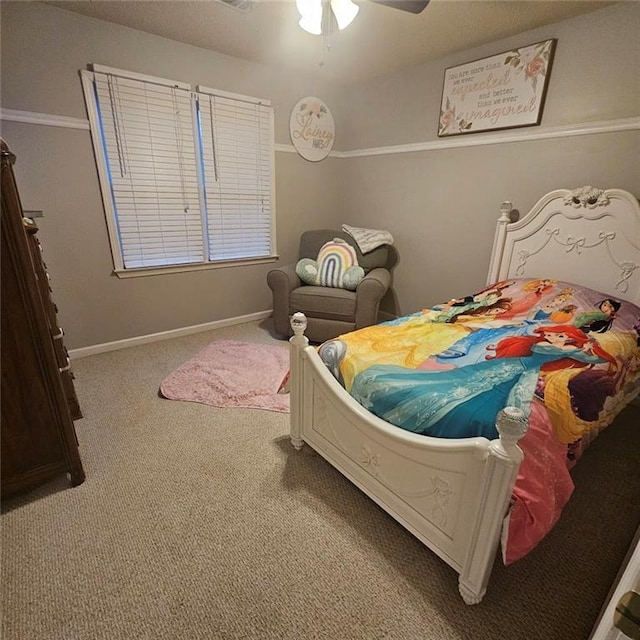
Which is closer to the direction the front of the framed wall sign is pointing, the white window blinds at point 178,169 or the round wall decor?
the white window blinds

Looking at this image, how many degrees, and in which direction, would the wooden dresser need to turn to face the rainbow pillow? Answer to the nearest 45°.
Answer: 0° — it already faces it

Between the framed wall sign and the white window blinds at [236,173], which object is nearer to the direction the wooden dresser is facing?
the framed wall sign

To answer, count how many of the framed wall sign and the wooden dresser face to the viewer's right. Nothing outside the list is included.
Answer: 1

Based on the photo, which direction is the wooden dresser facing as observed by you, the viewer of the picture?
facing to the right of the viewer

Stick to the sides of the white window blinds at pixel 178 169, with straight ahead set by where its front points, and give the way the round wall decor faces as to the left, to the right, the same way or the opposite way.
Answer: the same way

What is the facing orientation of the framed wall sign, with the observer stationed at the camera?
facing the viewer and to the left of the viewer

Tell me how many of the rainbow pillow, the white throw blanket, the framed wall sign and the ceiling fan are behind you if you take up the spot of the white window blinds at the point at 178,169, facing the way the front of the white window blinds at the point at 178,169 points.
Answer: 0

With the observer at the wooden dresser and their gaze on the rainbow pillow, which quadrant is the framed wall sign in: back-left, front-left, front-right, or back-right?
front-right

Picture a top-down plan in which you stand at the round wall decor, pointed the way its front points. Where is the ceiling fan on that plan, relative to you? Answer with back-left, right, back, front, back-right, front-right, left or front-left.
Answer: front-right

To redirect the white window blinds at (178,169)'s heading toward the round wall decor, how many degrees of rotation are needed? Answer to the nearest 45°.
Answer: approximately 45° to its left

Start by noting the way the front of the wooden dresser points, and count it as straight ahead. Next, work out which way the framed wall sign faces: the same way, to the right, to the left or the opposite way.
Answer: the opposite way

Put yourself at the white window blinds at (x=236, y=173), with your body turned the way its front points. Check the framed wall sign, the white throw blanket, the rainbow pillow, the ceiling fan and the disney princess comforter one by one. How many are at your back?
0

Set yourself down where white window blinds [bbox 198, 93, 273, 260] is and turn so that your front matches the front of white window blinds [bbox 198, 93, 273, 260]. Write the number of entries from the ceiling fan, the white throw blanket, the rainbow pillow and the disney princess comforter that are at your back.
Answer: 0

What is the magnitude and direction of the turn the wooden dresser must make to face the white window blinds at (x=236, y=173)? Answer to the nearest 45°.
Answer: approximately 45° to its left

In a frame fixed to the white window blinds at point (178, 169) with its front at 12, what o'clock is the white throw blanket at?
The white throw blanket is roughly at 11 o'clock from the white window blinds.

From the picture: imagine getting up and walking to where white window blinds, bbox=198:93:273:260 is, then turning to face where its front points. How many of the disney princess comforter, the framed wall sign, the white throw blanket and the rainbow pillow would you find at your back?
0

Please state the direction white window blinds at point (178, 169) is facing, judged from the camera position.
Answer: facing the viewer and to the right of the viewer
